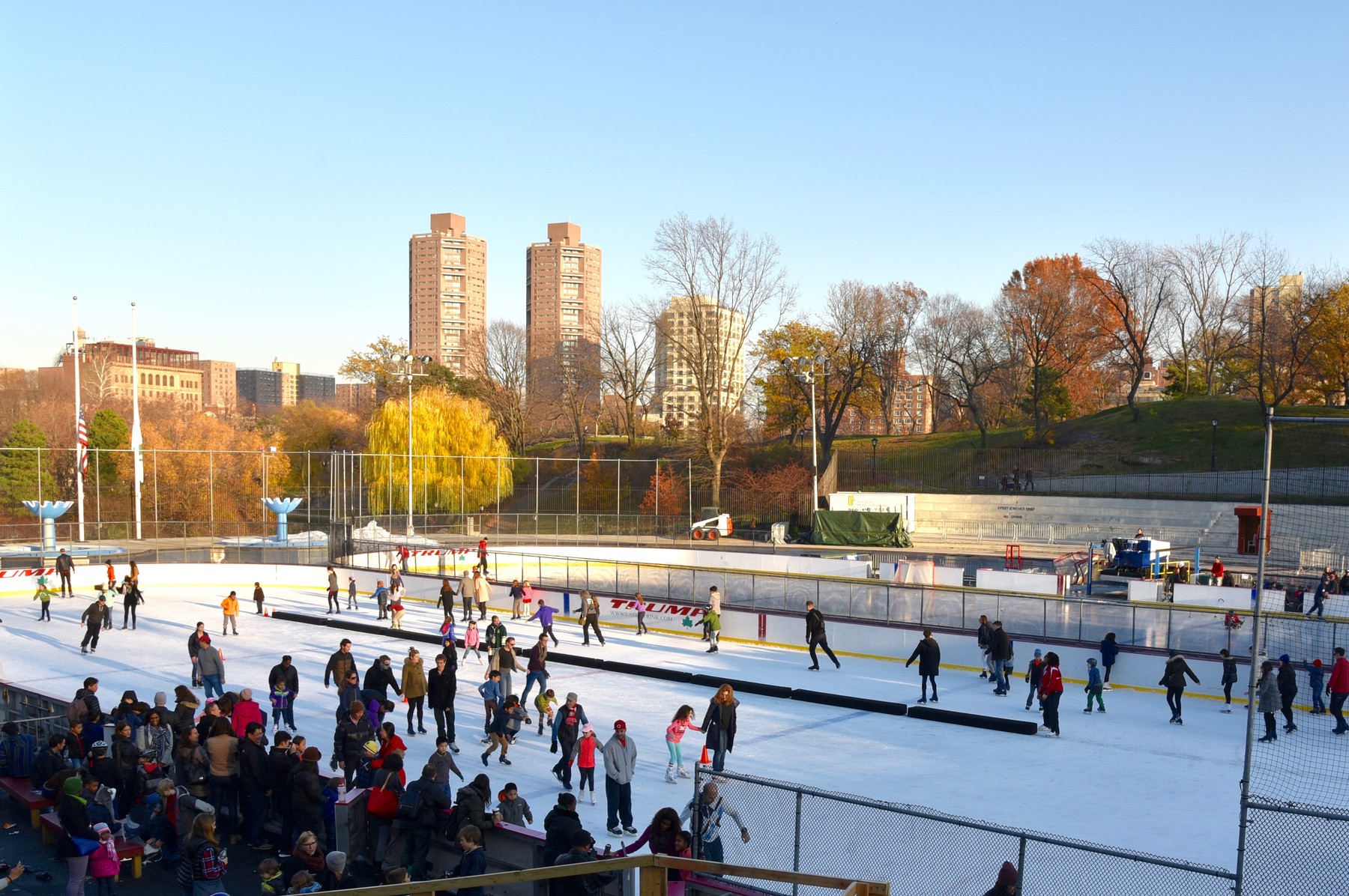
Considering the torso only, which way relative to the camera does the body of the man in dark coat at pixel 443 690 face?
toward the camera

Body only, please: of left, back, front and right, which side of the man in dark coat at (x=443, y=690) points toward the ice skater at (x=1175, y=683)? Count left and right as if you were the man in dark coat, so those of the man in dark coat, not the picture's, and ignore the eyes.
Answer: left

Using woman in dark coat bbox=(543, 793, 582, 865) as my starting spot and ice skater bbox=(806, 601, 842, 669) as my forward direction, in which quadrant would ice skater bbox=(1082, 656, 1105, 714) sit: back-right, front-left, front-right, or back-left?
front-right

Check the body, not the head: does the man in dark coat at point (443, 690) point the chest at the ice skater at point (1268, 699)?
no

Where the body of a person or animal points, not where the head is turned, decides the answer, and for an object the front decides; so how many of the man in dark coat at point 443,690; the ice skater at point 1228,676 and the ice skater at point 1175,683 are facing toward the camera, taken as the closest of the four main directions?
1

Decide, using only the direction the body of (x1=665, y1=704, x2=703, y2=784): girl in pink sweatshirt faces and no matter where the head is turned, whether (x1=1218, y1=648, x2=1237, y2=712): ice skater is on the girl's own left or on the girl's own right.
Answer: on the girl's own left

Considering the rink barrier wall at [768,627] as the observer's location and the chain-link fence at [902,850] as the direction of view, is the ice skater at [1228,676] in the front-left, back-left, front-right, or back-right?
front-left

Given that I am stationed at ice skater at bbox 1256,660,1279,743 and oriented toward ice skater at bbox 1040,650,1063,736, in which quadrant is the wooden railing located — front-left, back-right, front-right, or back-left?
front-left

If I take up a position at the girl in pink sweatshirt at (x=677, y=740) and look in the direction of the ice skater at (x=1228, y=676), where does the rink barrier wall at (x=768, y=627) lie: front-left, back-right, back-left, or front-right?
front-left

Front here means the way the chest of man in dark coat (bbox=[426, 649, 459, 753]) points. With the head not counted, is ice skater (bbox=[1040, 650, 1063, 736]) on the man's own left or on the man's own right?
on the man's own left

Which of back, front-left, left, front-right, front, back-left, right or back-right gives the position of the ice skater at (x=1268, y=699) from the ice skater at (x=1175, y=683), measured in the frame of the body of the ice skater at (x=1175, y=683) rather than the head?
back-right

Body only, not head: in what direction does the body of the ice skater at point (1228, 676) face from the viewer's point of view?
to the viewer's left

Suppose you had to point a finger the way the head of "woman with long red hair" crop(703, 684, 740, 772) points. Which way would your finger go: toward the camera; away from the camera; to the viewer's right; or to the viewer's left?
toward the camera

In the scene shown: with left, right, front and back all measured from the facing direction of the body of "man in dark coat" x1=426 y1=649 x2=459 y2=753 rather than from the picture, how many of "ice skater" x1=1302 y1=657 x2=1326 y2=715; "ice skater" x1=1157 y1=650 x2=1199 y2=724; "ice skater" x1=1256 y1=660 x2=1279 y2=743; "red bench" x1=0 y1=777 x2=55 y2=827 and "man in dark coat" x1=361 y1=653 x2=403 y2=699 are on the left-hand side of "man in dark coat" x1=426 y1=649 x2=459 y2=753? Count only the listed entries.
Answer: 3

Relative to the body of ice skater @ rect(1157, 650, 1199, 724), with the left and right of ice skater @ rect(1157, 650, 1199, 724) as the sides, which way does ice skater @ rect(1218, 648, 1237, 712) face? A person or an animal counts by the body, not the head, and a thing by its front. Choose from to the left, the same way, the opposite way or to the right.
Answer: to the left
